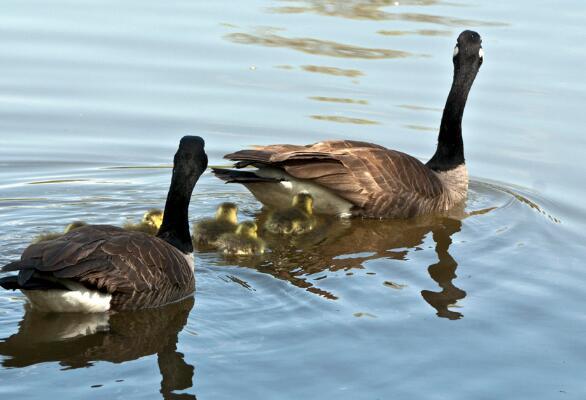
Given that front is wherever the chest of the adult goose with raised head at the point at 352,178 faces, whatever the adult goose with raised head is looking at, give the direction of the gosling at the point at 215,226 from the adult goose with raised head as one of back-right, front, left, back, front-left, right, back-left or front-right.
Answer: back-right

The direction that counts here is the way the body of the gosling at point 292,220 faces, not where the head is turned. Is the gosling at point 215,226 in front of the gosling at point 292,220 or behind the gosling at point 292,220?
behind

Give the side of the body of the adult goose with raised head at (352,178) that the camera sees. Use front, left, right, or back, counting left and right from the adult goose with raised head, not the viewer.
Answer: right

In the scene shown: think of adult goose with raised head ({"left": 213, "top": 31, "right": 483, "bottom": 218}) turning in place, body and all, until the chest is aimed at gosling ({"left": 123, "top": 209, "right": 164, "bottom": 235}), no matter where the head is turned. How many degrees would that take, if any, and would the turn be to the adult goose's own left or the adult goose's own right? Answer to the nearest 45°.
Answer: approximately 135° to the adult goose's own right
